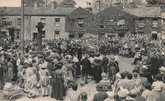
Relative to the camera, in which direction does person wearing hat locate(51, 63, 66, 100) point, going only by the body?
away from the camera

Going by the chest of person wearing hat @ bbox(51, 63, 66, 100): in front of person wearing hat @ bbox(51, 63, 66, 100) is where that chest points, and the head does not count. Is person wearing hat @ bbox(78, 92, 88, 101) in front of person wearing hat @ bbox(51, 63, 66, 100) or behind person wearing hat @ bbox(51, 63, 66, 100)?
behind

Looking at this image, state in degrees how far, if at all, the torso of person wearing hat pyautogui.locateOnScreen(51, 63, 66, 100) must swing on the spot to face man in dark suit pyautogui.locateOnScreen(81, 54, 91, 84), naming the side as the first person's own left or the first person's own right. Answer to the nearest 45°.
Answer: approximately 45° to the first person's own right
